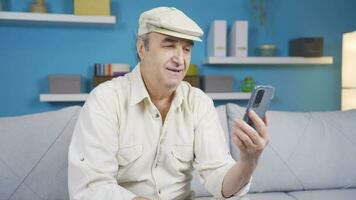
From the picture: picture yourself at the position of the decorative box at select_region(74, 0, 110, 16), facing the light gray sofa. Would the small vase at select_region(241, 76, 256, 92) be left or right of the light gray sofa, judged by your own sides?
left

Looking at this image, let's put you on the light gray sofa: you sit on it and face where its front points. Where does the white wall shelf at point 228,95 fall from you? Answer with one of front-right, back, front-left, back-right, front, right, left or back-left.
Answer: back

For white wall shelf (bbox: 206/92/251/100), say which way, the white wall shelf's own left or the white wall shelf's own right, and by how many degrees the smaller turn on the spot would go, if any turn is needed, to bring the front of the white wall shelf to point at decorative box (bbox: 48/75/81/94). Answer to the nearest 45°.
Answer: approximately 90° to the white wall shelf's own right

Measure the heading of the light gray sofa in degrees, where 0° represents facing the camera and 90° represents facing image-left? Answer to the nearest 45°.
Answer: approximately 0°

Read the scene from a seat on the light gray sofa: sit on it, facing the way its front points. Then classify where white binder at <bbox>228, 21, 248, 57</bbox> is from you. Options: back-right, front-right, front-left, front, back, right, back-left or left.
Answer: back

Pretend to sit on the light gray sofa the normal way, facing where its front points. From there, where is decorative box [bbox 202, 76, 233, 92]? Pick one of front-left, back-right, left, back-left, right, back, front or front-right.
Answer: back

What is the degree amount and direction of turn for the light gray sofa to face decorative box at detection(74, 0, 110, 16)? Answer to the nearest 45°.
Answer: approximately 135° to its right
